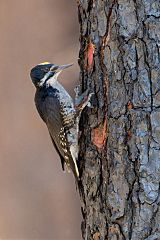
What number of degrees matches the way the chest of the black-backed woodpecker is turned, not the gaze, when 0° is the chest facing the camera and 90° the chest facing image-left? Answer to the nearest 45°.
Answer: approximately 270°
